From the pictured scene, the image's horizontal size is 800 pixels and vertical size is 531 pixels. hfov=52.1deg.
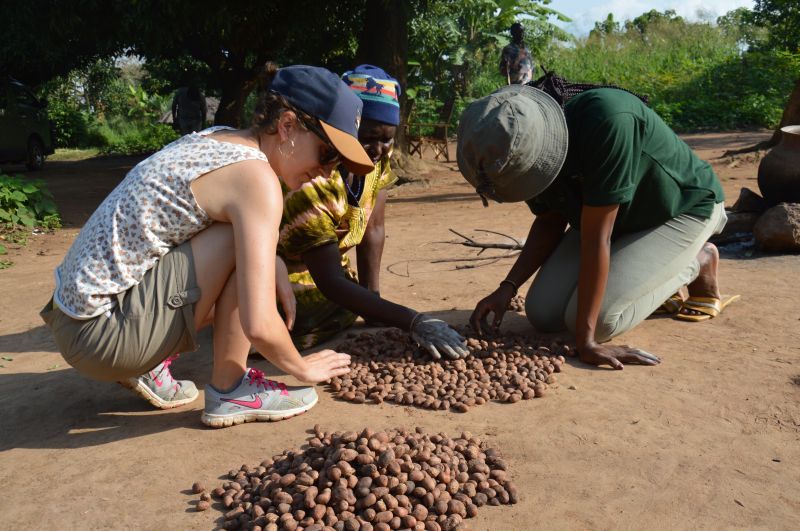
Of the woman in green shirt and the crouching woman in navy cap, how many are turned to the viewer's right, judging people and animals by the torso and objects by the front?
1

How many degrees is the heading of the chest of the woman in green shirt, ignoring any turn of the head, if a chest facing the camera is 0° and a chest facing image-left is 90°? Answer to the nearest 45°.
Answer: approximately 45°

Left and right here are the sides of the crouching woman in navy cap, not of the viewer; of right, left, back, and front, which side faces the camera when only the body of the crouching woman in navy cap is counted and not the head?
right

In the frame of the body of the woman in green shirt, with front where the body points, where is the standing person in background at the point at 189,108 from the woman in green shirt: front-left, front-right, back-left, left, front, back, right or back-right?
right

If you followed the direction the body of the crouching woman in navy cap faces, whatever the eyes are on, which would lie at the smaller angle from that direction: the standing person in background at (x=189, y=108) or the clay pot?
the clay pot

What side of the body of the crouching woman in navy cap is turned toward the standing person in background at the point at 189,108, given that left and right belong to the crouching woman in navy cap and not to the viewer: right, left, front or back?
left

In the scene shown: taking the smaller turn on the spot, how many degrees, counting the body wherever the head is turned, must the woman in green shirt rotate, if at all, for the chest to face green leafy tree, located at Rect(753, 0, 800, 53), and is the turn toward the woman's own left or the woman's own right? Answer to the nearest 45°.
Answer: approximately 135° to the woman's own right

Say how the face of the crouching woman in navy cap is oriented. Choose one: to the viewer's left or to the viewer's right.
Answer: to the viewer's right

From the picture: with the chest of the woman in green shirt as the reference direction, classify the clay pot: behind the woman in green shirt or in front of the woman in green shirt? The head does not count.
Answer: behind

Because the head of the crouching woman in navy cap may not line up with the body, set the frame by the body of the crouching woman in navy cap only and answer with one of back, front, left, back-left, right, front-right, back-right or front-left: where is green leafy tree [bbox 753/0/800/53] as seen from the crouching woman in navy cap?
front-left

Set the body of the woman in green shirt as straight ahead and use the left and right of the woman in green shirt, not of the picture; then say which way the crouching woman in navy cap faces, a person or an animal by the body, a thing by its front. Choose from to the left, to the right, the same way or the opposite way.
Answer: the opposite way

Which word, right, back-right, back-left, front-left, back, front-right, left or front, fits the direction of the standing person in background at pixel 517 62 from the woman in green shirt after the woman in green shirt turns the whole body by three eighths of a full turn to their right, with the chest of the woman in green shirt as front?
front

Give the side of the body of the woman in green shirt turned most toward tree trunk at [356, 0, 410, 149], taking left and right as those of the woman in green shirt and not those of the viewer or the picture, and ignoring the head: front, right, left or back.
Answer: right
